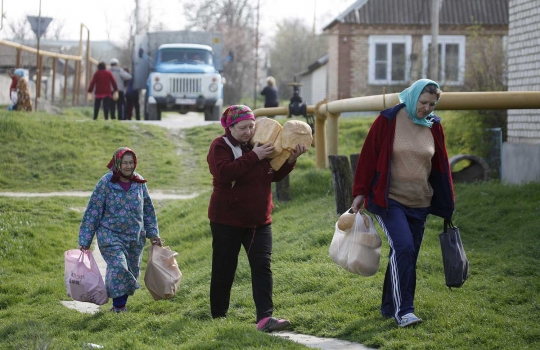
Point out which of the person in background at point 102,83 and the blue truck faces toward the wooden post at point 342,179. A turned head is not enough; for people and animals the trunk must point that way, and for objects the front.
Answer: the blue truck

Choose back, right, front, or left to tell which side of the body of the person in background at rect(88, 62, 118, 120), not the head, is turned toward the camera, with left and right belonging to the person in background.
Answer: back

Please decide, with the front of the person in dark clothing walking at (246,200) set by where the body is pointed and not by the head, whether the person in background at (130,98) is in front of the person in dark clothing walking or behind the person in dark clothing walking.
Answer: behind

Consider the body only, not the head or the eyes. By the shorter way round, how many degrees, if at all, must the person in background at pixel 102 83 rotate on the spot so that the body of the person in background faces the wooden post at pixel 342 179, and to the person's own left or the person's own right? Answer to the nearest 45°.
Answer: approximately 180°

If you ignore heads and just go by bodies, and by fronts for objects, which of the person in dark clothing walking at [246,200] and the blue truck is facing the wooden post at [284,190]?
the blue truck

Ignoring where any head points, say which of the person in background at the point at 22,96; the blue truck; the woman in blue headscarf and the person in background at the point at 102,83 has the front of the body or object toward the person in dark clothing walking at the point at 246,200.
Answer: the blue truck

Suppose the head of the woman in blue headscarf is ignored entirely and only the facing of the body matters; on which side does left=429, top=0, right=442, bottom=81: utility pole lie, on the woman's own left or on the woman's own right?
on the woman's own left

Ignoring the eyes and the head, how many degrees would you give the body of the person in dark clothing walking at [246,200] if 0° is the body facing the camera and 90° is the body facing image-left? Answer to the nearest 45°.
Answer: approximately 315°

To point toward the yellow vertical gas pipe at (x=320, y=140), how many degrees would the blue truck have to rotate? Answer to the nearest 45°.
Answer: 0° — it already faces it

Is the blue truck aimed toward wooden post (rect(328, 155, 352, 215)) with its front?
yes
